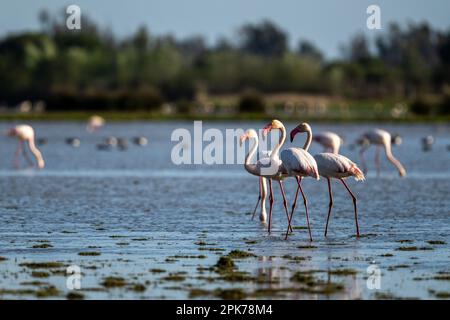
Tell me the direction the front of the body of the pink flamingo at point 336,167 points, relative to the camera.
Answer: to the viewer's left

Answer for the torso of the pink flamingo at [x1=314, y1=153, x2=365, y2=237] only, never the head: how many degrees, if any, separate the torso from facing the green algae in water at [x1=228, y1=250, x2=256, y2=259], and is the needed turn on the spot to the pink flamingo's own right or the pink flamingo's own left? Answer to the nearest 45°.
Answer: approximately 45° to the pink flamingo's own left

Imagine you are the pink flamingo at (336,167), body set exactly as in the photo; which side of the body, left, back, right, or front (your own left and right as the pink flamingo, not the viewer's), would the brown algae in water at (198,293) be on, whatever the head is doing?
left

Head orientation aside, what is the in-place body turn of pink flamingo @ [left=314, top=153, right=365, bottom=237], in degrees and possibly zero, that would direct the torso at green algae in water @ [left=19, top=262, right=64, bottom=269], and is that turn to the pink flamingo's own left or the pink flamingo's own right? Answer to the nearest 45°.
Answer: approximately 45° to the pink flamingo's own left

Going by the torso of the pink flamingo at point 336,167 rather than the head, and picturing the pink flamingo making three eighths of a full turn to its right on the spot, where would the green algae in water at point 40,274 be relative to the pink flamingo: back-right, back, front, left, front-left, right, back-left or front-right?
back

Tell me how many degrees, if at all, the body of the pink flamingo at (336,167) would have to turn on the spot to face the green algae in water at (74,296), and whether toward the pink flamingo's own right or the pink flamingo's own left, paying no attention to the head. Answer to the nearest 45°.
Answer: approximately 45° to the pink flamingo's own left

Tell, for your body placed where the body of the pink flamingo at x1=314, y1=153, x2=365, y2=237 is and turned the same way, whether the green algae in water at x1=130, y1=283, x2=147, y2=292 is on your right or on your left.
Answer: on your left

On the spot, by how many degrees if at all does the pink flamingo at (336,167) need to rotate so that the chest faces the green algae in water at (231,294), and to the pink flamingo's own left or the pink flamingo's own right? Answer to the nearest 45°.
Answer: approximately 90° to the pink flamingo's own left
